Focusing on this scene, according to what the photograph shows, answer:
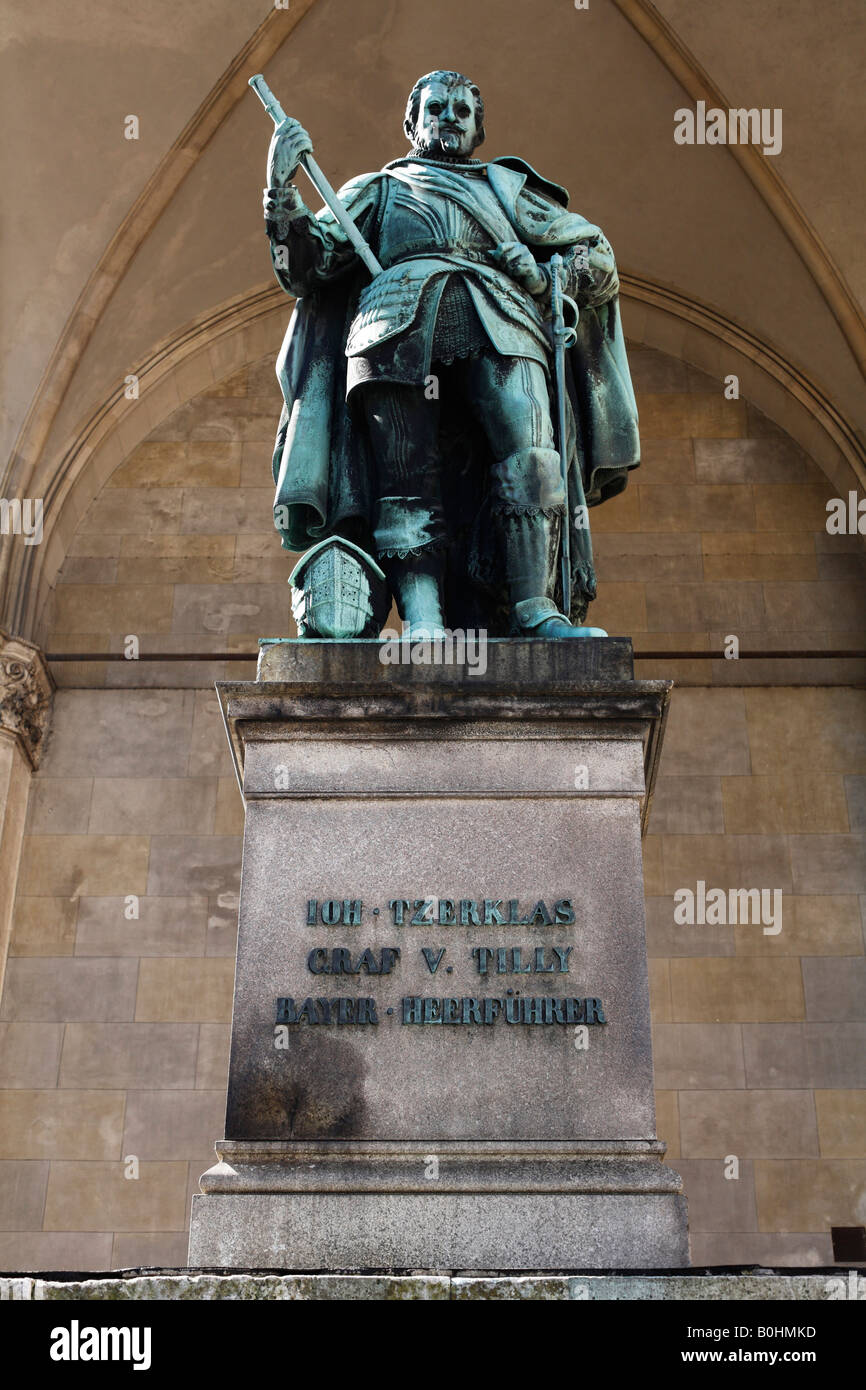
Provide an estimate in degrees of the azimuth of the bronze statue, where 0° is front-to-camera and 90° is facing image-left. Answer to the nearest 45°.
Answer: approximately 0°
